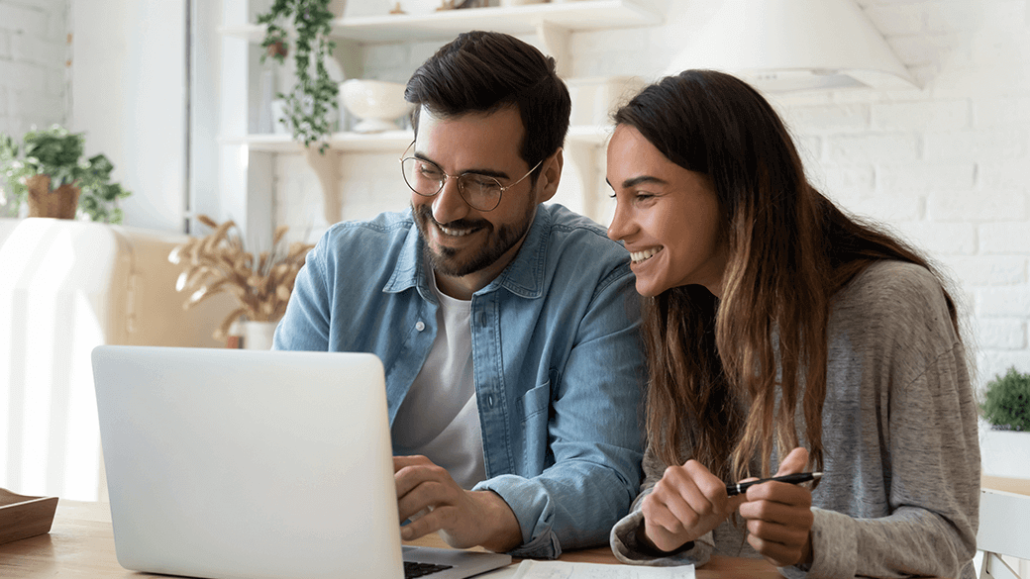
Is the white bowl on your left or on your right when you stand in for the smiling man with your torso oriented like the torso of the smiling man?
on your right

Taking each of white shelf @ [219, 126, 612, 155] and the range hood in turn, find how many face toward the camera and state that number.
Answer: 2

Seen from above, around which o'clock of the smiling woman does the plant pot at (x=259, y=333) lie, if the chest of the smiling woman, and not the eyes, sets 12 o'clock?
The plant pot is roughly at 3 o'clock from the smiling woman.

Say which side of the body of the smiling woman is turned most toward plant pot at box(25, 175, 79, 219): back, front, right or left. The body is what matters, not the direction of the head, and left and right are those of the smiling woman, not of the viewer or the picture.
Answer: right

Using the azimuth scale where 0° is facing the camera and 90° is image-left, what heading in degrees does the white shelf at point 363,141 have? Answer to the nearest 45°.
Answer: approximately 0°

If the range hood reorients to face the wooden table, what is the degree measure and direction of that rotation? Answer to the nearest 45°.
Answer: approximately 45° to its right

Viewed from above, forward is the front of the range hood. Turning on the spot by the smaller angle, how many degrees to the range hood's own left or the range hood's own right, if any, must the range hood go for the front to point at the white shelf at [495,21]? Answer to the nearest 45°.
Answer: approximately 135° to the range hood's own right

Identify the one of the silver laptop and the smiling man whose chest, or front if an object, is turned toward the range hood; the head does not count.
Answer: the silver laptop

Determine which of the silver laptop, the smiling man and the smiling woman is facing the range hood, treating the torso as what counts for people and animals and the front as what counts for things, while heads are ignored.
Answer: the silver laptop
